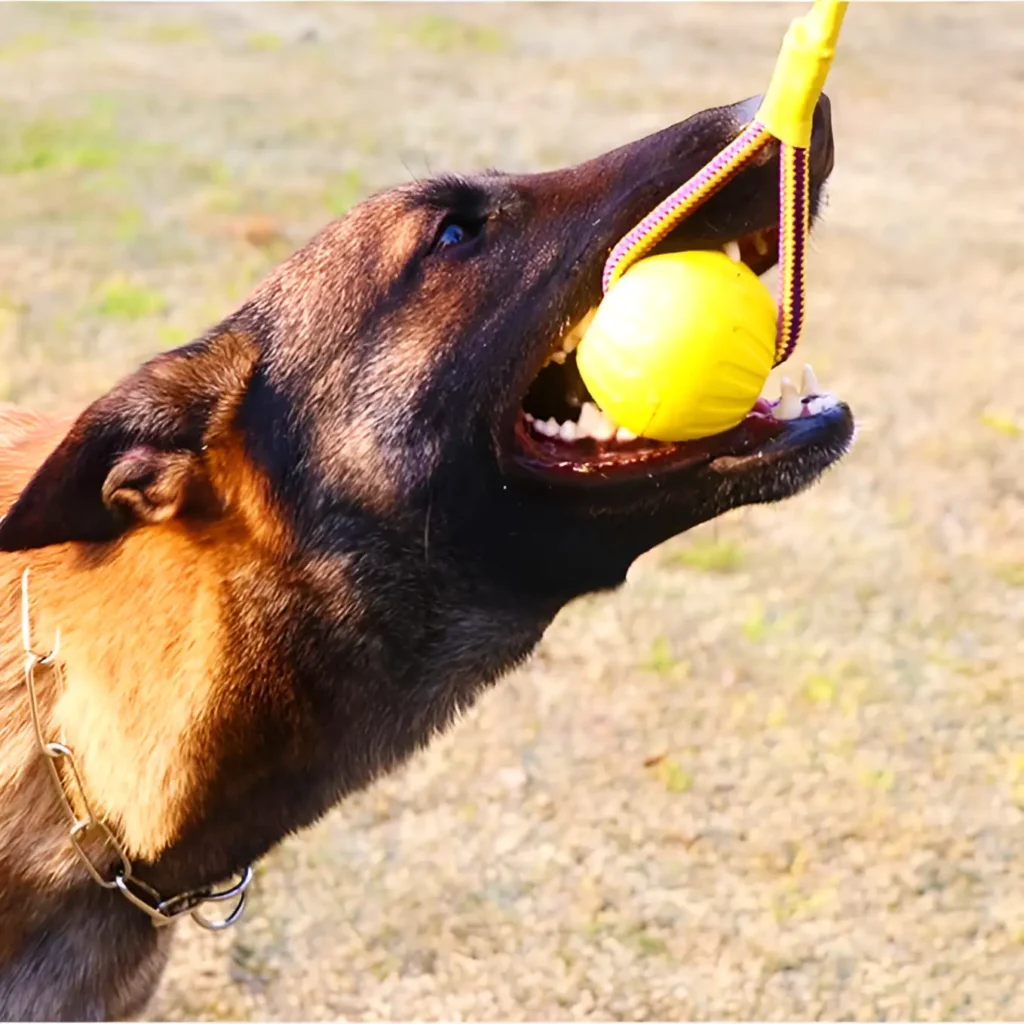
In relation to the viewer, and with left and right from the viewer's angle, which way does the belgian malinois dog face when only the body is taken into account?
facing to the right of the viewer
